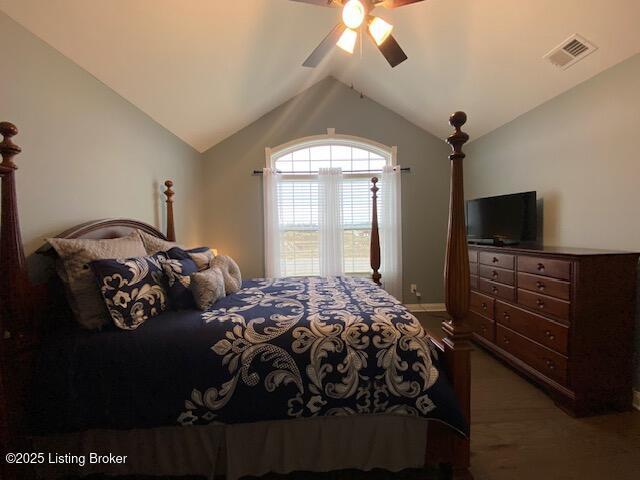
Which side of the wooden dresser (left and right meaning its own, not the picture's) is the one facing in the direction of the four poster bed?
front

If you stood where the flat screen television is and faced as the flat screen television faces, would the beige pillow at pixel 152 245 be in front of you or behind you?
in front

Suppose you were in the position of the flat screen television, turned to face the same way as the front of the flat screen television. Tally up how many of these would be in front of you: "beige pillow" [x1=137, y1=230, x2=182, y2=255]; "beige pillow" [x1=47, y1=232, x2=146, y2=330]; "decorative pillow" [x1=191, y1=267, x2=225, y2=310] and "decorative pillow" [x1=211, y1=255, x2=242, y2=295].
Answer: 4

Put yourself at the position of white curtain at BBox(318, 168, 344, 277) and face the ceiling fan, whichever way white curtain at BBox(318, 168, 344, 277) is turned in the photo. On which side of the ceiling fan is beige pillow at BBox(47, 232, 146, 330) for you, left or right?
right

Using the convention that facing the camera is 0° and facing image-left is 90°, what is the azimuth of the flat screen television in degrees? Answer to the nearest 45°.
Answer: approximately 45°

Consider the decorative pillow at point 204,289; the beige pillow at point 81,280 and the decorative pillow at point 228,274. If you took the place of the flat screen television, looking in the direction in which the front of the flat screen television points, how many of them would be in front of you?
3

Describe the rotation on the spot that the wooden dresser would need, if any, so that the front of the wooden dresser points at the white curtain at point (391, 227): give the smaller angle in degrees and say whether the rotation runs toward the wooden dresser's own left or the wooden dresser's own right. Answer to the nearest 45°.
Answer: approximately 90° to the wooden dresser's own right

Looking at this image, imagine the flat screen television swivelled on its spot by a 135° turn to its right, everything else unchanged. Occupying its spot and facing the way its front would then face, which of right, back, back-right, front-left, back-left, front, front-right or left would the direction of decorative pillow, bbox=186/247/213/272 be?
back-left

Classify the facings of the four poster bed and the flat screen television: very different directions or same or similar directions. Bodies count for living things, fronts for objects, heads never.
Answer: very different directions

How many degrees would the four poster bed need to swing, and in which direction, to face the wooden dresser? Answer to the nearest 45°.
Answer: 0° — it already faces it

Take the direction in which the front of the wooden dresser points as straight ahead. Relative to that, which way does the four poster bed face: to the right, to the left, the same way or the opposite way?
the opposite way

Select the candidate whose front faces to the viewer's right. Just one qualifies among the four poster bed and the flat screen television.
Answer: the four poster bed

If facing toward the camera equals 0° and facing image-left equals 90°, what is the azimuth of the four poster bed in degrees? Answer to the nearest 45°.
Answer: approximately 270°

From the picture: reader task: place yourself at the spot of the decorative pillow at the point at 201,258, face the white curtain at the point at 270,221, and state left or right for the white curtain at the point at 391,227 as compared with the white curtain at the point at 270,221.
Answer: right

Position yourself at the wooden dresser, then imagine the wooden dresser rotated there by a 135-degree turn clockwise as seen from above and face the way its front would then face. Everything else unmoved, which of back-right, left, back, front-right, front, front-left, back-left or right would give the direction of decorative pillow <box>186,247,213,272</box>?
back-left

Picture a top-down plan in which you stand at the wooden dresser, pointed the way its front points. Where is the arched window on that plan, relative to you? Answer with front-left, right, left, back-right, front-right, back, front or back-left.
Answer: front-right
